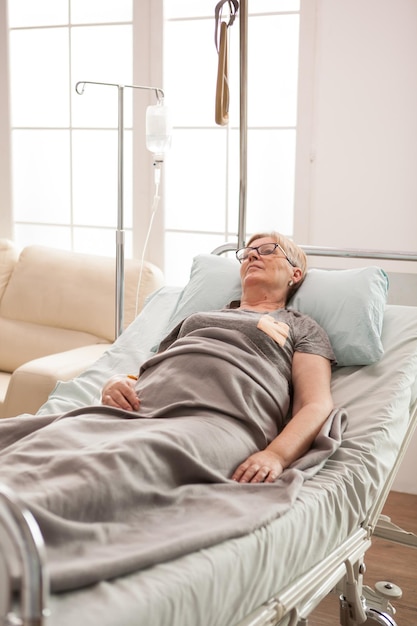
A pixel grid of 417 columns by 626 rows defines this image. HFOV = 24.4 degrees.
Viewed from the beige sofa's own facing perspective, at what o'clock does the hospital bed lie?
The hospital bed is roughly at 10 o'clock from the beige sofa.

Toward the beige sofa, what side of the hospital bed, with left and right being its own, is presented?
right

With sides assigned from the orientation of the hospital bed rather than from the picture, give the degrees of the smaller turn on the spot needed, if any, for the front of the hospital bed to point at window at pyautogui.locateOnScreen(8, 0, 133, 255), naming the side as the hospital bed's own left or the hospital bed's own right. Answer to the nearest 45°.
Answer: approximately 135° to the hospital bed's own right

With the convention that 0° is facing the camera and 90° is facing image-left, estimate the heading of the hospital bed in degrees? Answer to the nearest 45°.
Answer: approximately 45°

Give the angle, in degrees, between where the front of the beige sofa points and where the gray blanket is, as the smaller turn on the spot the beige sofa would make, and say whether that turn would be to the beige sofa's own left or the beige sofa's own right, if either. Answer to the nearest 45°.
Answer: approximately 45° to the beige sofa's own left

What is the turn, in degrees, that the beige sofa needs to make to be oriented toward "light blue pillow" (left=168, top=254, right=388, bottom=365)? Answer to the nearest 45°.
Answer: approximately 90° to its left

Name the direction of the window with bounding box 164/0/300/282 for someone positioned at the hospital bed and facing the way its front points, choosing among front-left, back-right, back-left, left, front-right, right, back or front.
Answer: back-right

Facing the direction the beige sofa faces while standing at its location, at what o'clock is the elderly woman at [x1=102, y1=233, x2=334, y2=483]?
The elderly woman is roughly at 10 o'clock from the beige sofa.
